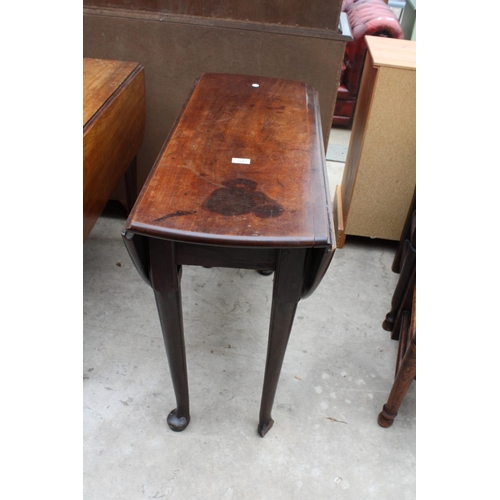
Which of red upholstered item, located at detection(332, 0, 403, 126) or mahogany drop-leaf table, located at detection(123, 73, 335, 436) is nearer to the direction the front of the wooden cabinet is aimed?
the red upholstered item

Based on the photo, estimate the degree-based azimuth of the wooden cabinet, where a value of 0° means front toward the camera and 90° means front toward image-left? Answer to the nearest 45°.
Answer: approximately 180°
